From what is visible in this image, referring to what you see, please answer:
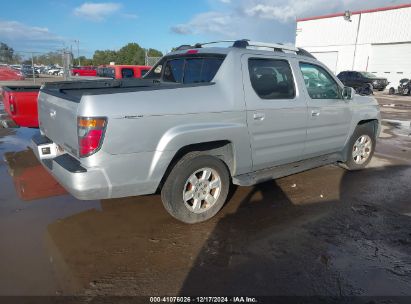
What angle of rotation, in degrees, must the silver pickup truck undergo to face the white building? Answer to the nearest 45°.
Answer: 0° — it already faces it

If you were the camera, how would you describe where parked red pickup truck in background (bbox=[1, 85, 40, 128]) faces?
facing away from the viewer and to the right of the viewer

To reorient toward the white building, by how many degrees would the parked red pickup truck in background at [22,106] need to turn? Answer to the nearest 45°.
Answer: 0° — it already faces it

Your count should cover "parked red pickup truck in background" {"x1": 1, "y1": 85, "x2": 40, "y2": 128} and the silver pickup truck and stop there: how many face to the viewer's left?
0

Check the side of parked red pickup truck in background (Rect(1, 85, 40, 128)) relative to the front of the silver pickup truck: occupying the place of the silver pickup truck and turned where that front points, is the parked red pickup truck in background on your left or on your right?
on your left

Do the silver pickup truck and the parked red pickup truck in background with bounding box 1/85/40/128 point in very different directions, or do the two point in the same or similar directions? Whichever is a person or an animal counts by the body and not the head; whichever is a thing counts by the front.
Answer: same or similar directions

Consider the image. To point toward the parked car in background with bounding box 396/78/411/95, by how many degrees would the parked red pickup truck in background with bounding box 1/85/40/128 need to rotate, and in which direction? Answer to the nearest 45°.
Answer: approximately 45° to its right

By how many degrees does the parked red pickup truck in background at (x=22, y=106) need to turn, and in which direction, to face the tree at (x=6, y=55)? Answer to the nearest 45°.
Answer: approximately 45° to its left

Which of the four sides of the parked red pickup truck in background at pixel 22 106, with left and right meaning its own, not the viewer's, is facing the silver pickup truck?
right

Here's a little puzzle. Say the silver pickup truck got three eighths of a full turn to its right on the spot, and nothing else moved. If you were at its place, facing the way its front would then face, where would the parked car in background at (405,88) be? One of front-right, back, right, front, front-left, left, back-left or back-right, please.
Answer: back-left

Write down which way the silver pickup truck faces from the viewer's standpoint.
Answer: facing away from the viewer and to the right of the viewer

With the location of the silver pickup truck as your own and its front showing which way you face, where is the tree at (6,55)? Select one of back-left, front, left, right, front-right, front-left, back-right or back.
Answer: left

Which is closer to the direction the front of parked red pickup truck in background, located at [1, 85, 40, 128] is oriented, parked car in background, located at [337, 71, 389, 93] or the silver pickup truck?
the parked car in background
